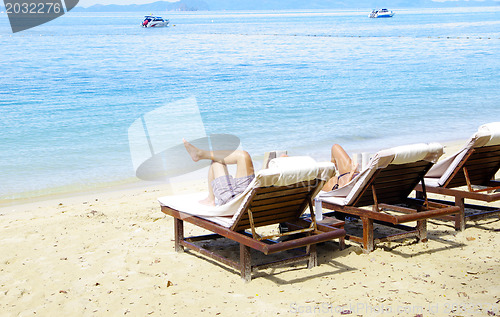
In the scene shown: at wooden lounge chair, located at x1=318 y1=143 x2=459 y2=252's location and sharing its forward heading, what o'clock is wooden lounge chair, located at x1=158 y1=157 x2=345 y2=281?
wooden lounge chair, located at x1=158 y1=157 x2=345 y2=281 is roughly at 9 o'clock from wooden lounge chair, located at x1=318 y1=143 x2=459 y2=252.

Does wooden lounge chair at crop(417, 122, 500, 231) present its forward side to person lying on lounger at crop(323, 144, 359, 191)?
no

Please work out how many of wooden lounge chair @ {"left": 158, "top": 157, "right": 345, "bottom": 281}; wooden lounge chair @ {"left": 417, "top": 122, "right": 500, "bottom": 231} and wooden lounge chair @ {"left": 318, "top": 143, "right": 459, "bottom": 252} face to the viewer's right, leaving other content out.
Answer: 0

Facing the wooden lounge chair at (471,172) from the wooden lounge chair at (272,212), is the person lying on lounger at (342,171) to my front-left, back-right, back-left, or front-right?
front-left

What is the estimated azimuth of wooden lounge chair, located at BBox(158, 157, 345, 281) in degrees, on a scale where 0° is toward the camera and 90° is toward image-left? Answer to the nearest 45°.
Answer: approximately 135°

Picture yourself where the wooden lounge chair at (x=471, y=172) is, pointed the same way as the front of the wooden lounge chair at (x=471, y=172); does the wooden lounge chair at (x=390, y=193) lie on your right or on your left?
on your left

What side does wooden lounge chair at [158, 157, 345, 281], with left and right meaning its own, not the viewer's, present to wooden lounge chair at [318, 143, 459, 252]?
right

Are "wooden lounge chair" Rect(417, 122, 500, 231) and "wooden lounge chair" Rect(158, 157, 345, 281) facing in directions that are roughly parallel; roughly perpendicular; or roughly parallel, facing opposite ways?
roughly parallel

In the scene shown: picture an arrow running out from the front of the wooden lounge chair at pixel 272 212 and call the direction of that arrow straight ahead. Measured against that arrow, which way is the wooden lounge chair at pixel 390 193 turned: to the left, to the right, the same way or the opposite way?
the same way

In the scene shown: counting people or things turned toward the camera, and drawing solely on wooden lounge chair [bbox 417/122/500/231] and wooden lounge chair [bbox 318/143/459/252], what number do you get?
0

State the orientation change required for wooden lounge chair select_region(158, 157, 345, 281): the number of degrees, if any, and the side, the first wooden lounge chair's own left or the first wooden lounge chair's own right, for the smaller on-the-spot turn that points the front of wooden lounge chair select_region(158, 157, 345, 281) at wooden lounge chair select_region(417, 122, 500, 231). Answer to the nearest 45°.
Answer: approximately 90° to the first wooden lounge chair's own right

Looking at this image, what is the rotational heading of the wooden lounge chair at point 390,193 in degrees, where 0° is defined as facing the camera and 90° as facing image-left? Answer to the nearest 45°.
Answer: approximately 135°

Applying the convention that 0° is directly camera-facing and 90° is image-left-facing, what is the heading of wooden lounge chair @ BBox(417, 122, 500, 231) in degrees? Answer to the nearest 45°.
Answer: approximately 135°

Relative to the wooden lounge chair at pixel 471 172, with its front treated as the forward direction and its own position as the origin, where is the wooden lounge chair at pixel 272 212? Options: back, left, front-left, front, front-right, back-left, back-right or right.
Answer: left

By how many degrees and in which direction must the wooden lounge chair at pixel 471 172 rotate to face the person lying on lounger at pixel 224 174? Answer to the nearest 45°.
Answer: approximately 90° to its left

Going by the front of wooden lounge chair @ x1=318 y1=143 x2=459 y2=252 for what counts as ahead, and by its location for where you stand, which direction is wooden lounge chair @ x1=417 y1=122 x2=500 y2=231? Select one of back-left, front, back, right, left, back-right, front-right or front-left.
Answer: right

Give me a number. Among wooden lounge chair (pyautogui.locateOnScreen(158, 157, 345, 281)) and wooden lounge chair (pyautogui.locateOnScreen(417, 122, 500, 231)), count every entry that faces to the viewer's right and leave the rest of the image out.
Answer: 0
